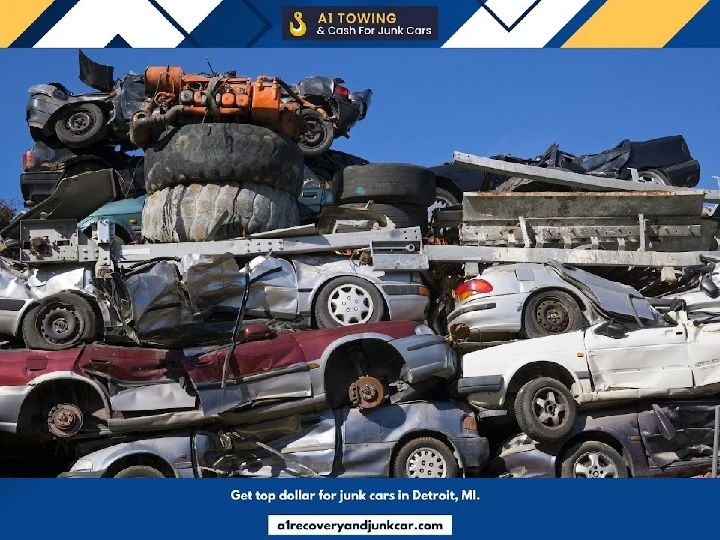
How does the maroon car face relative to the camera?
to the viewer's right

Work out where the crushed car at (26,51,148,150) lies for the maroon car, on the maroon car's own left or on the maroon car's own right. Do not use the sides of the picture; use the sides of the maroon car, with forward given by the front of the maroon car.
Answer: on the maroon car's own left

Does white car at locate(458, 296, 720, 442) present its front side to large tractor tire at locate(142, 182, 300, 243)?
yes

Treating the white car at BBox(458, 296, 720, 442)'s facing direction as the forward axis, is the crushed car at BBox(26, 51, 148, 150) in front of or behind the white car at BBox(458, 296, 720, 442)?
in front

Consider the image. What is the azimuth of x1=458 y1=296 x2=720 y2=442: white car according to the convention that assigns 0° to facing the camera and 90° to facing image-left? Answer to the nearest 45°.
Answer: approximately 90°

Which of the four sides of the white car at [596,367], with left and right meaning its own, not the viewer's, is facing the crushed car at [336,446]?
front

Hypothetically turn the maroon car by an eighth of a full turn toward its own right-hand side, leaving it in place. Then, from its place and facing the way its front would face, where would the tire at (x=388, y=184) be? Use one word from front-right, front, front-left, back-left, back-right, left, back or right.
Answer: left

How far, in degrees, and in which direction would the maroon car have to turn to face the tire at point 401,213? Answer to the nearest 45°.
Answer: approximately 45° to its left
